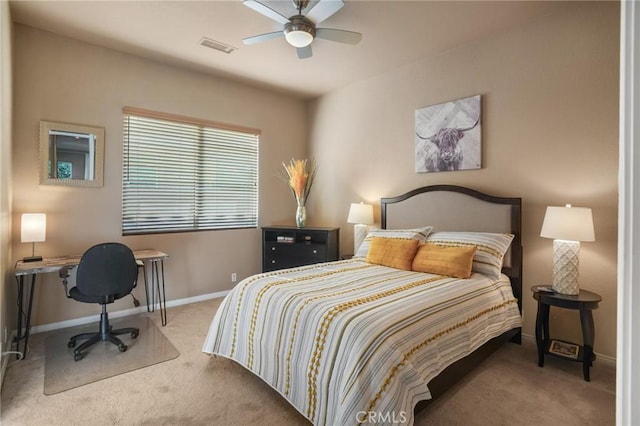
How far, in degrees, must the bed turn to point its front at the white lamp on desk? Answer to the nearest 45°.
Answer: approximately 45° to its right

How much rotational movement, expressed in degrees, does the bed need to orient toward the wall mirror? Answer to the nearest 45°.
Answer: approximately 45° to its right

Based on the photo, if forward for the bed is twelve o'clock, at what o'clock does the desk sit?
The desk is roughly at 2 o'clock from the bed.

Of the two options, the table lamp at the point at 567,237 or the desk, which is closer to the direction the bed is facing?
the desk

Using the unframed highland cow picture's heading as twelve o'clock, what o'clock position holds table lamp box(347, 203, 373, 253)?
The table lamp is roughly at 2 o'clock from the unframed highland cow picture.

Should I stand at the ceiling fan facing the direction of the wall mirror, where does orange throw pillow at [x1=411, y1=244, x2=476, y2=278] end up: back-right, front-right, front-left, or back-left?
back-right

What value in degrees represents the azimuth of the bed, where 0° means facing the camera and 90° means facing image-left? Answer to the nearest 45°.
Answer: approximately 45°

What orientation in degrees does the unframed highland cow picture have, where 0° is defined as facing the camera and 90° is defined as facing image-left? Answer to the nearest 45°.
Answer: approximately 45°

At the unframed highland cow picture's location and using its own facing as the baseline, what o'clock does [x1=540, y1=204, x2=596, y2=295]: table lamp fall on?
The table lamp is roughly at 9 o'clock from the unframed highland cow picture.

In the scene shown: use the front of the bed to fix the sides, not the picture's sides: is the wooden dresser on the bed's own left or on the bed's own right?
on the bed's own right
